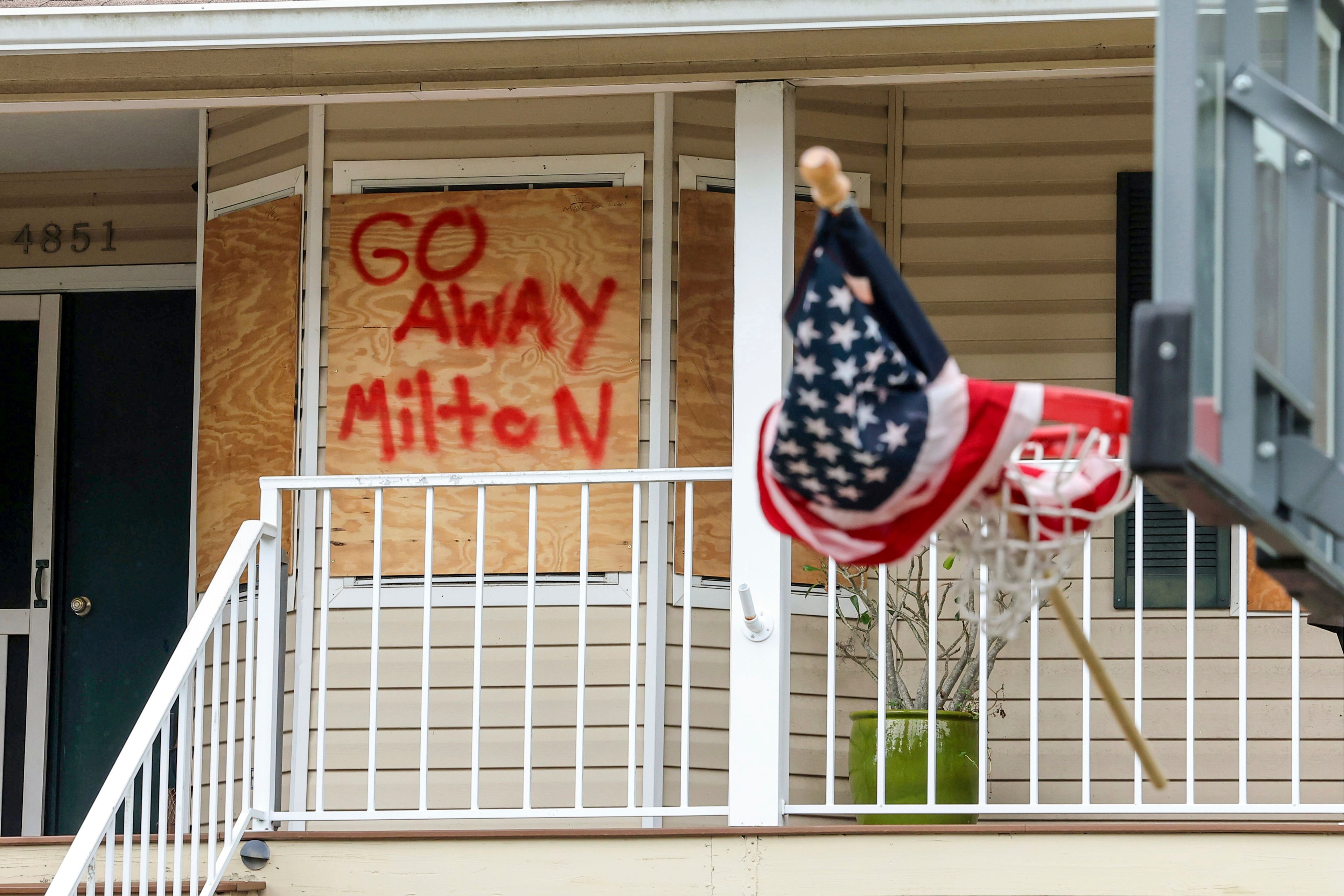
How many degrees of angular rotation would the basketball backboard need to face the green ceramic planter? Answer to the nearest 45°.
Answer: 0° — it already faces it

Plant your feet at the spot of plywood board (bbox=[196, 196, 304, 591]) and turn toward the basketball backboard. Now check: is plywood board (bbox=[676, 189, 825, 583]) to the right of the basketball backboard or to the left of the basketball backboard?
left

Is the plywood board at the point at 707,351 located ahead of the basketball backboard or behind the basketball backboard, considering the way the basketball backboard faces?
ahead

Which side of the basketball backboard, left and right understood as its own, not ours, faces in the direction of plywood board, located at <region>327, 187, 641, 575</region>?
front

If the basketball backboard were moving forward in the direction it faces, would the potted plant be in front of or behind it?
in front

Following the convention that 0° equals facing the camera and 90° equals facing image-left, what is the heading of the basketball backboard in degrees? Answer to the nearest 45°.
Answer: approximately 135°

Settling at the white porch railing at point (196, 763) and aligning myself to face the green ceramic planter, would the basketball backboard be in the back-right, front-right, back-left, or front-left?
front-right

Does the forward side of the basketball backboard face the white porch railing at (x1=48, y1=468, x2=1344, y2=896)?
yes
